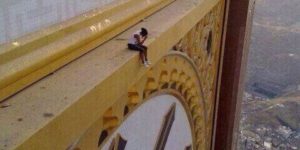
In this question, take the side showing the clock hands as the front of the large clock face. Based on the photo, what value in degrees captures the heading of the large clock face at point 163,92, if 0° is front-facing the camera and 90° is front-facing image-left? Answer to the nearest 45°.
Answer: approximately 315°
